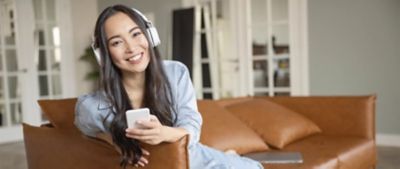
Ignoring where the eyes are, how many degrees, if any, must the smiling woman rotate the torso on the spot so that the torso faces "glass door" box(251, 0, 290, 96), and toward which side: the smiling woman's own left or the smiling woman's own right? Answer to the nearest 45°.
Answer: approximately 180°

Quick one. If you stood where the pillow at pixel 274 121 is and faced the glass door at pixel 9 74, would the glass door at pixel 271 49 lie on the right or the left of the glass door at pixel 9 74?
right

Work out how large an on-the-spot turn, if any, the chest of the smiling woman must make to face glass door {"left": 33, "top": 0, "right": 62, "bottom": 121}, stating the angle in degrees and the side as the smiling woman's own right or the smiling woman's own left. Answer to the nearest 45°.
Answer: approximately 180°

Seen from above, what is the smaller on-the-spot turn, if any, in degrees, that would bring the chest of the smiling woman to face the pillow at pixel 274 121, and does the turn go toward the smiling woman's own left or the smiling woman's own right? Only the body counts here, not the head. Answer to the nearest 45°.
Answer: approximately 135° to the smiling woman's own left

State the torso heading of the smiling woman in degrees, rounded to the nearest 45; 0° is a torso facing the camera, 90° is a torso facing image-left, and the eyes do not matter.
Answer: approximately 0°

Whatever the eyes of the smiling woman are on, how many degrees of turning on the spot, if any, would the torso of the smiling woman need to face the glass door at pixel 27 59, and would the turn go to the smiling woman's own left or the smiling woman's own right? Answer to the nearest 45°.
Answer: approximately 180°
